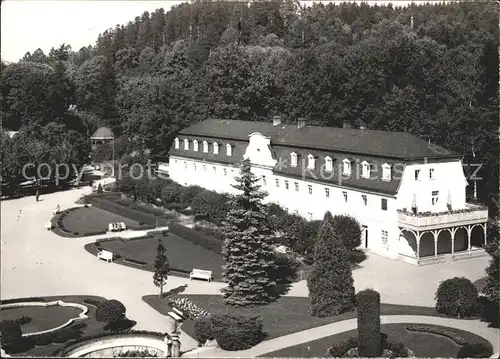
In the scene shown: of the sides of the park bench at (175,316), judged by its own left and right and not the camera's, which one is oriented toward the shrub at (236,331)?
left

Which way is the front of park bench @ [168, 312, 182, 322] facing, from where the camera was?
facing the viewer and to the left of the viewer

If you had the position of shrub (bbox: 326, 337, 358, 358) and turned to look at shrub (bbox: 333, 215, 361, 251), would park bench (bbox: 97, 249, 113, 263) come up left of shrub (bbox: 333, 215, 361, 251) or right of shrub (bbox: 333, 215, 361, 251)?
left

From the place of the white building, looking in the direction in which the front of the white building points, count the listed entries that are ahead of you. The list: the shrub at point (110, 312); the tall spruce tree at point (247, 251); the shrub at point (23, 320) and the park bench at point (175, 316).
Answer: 4

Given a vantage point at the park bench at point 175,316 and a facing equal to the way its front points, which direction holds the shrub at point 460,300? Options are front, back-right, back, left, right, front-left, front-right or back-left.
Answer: back-left

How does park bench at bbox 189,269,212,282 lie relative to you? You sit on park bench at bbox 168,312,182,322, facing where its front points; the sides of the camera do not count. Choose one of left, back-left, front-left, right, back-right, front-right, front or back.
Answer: back-right

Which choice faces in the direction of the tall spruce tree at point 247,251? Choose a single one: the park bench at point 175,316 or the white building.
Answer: the white building

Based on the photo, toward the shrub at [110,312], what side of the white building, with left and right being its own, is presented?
front

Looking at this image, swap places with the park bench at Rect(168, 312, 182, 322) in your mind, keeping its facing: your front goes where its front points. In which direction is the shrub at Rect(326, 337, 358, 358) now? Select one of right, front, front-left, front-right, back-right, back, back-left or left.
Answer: left

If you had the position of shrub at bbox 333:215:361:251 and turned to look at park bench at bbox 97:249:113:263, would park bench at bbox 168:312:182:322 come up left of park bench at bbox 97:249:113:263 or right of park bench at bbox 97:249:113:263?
left

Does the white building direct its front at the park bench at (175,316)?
yes

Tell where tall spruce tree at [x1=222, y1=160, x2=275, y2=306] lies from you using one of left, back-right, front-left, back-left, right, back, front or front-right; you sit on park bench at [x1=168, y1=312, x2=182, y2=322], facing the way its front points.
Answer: back

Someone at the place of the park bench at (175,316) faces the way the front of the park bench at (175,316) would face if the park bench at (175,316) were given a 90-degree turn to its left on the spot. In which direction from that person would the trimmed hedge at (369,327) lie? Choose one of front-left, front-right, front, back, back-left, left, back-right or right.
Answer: front

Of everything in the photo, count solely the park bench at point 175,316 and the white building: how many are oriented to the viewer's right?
0
